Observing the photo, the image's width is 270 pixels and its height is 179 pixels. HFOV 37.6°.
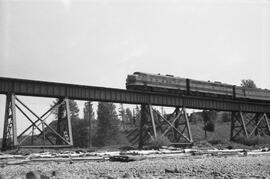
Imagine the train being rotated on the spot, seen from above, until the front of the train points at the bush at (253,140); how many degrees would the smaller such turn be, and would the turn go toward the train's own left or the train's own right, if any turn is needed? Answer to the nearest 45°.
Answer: approximately 180°

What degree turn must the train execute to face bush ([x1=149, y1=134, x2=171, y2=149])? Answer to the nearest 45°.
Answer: approximately 45° to its left

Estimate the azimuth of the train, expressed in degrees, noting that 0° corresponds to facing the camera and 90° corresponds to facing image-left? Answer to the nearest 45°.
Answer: approximately 45°
